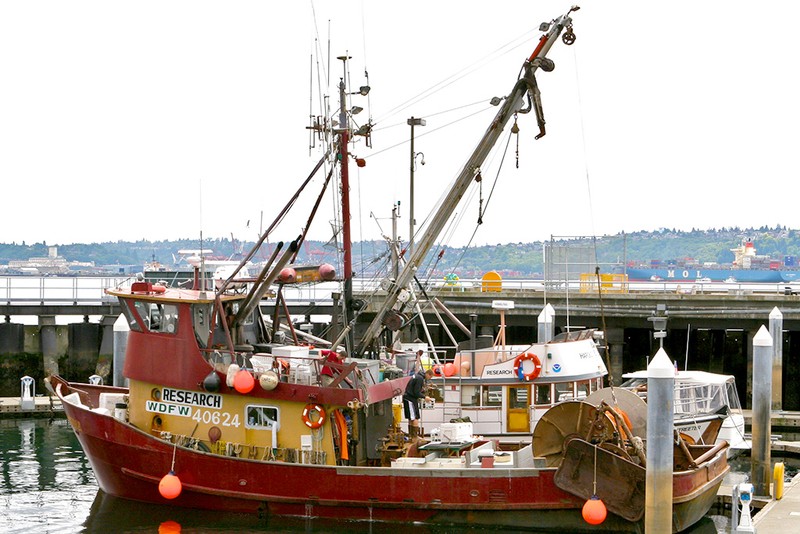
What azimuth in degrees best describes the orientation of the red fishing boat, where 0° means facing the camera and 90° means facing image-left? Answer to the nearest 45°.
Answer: approximately 90°

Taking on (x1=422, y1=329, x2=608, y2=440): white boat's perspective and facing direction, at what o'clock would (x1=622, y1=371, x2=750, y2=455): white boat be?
(x1=622, y1=371, x2=750, y2=455): white boat is roughly at 11 o'clock from (x1=422, y1=329, x2=608, y2=440): white boat.

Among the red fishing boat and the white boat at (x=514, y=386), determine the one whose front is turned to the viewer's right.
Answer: the white boat

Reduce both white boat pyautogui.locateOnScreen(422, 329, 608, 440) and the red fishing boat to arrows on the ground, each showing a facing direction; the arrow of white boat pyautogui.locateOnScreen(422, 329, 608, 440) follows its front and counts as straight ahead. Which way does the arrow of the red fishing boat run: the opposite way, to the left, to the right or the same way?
the opposite way

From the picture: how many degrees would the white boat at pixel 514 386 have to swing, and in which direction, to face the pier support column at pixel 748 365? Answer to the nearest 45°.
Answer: approximately 45° to its left

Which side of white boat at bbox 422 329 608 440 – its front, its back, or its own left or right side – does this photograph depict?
right

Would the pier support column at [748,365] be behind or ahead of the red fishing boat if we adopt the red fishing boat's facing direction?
behind

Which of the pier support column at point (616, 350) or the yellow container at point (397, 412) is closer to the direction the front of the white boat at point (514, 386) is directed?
the pier support column
